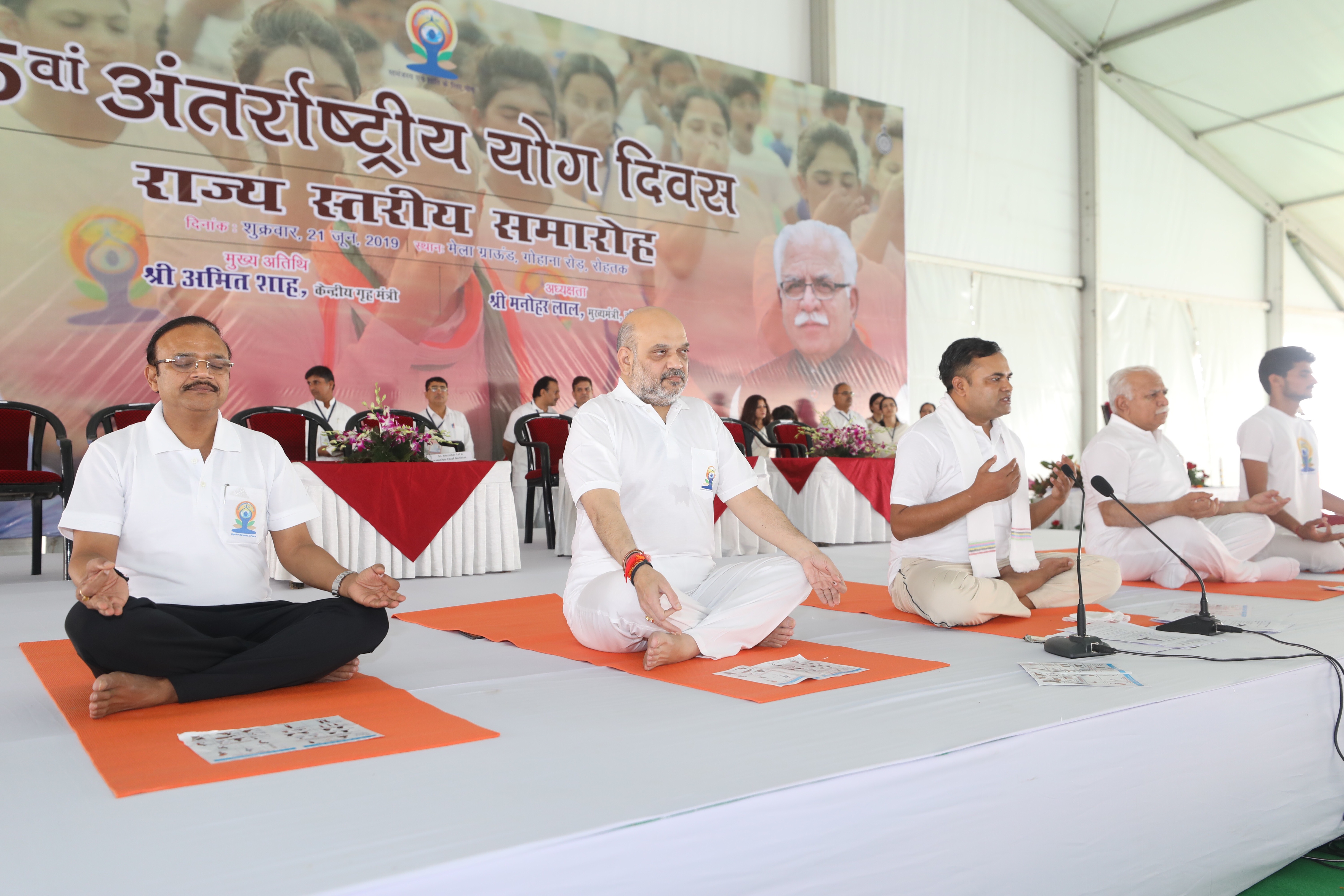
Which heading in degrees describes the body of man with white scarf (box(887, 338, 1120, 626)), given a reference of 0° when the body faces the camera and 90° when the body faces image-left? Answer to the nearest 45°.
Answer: approximately 315°

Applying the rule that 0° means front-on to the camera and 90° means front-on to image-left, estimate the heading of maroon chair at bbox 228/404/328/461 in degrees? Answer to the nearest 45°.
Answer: approximately 0°

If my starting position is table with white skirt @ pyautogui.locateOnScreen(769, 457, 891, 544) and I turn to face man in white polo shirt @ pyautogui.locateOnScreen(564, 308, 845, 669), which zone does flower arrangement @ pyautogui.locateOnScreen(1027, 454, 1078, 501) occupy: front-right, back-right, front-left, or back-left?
back-left

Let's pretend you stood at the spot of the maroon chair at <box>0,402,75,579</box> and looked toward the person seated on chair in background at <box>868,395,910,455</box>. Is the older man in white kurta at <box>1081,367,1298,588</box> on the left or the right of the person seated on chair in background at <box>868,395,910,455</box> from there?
right

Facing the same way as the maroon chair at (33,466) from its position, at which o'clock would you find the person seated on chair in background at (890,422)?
The person seated on chair in background is roughly at 9 o'clock from the maroon chair.

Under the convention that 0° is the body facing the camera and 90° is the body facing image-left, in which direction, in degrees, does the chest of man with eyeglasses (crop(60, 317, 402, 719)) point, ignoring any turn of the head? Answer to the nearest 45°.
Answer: approximately 0°

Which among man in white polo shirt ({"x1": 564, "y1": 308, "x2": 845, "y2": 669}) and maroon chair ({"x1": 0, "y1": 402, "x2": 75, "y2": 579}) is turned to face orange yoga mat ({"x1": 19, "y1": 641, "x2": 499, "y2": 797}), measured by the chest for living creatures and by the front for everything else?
the maroon chair

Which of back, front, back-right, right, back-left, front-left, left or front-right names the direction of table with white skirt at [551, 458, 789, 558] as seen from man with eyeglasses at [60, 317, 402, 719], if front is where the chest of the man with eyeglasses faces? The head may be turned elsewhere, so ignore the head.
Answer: back-left

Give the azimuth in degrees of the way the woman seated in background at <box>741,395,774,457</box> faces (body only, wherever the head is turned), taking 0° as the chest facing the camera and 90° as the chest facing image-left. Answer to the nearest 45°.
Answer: approximately 315°

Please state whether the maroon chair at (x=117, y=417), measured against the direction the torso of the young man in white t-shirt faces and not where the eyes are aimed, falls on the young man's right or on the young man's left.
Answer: on the young man's right
